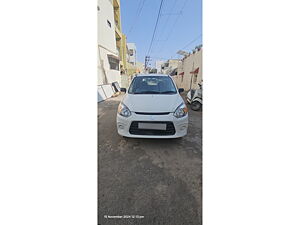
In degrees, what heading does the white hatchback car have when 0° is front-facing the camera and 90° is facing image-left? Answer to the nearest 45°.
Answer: approximately 0°

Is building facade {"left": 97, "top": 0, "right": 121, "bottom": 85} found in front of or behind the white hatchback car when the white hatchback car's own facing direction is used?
behind
